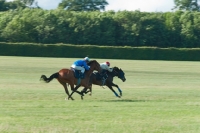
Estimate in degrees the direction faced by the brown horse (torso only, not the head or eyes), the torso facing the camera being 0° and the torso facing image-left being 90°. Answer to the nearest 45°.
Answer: approximately 270°

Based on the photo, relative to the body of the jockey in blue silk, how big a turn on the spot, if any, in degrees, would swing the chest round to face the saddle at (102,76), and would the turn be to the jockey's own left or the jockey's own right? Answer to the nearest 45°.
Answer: approximately 45° to the jockey's own left

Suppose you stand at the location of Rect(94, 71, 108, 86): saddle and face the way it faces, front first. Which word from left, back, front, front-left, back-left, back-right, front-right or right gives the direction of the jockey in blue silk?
back-right

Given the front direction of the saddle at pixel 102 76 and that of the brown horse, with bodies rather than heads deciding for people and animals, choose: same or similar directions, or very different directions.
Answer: same or similar directions

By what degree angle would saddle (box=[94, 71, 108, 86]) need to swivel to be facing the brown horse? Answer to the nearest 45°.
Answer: approximately 135° to its right

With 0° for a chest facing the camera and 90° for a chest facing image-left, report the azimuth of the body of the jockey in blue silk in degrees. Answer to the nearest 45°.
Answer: approximately 270°

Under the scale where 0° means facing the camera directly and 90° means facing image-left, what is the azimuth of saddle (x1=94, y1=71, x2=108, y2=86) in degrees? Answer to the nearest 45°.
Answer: approximately 270°

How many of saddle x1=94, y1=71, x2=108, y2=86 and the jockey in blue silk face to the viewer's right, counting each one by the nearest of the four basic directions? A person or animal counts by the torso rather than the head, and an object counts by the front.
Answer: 2

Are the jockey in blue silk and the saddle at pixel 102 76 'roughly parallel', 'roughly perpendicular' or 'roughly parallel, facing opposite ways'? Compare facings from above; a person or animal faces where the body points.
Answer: roughly parallel
